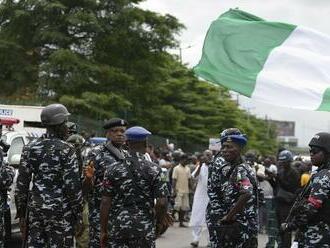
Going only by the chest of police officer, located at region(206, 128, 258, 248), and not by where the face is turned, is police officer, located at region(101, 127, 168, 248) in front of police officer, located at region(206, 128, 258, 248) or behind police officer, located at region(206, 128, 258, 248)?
in front

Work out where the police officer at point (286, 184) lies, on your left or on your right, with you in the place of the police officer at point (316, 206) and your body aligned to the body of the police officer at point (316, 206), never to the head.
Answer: on your right

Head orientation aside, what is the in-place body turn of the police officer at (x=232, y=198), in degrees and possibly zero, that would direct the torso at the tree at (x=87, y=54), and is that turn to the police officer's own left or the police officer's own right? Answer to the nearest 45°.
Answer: approximately 135° to the police officer's own right

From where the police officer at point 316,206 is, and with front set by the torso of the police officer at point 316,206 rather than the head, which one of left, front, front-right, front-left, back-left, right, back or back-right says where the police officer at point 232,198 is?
front-right

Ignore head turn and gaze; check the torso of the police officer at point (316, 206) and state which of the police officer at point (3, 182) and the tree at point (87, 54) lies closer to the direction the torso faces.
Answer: the police officer

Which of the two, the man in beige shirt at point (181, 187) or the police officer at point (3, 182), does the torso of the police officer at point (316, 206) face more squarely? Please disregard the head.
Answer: the police officer
